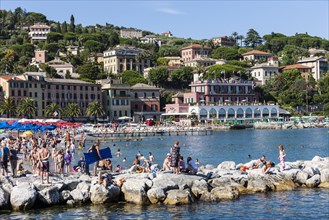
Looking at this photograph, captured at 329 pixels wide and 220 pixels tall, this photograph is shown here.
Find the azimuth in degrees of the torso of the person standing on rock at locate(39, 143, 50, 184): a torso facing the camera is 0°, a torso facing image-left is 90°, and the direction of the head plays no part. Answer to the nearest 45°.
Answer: approximately 180°

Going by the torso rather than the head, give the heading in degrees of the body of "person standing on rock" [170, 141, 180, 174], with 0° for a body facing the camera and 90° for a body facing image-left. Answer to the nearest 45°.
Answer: approximately 180°

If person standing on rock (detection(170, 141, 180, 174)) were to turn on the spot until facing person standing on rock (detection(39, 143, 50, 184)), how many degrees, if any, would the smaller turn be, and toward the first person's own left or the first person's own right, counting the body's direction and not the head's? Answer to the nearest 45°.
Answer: approximately 90° to the first person's own left

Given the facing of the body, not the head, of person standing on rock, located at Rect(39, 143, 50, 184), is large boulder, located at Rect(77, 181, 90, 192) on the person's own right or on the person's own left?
on the person's own right
